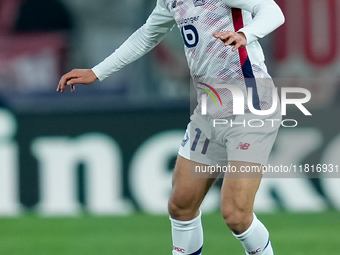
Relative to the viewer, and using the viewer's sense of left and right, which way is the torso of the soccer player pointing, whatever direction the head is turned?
facing the viewer and to the left of the viewer
